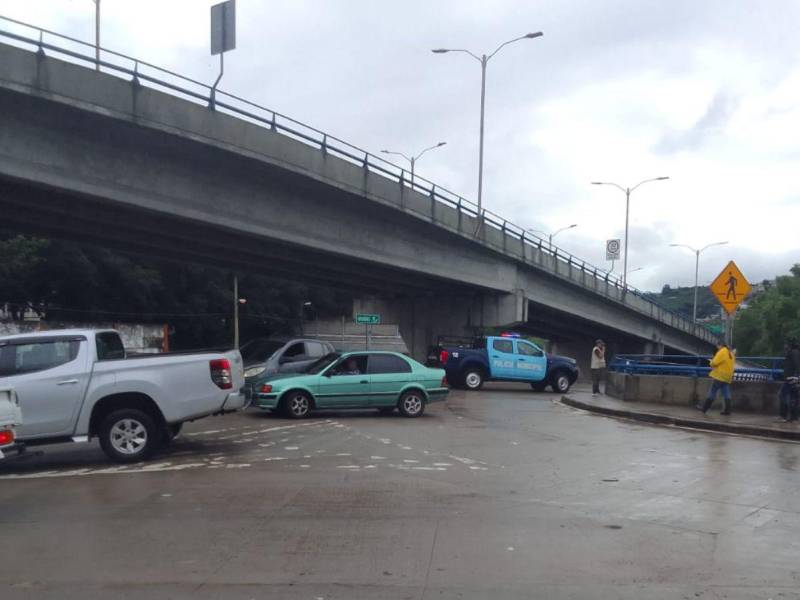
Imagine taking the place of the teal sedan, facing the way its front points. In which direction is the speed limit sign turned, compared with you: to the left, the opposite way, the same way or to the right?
to the left

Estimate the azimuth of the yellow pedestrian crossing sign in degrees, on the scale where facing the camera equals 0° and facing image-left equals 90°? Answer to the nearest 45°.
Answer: approximately 0°

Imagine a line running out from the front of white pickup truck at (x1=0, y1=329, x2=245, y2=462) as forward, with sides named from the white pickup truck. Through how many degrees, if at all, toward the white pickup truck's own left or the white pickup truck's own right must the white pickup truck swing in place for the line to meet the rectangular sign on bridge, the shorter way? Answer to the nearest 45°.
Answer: approximately 90° to the white pickup truck's own right

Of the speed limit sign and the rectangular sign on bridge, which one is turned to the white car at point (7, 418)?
the speed limit sign

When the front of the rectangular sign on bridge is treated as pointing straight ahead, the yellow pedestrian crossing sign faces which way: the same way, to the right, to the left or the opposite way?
the opposite way

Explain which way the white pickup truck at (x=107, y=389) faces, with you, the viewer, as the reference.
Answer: facing to the left of the viewer

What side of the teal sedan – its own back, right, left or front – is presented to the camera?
left

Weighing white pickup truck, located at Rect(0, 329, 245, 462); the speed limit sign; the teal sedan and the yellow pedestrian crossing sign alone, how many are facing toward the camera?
2

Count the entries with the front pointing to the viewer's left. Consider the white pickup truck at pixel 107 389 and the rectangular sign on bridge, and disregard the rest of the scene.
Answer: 1

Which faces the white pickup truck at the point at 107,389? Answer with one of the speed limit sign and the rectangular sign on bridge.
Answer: the speed limit sign

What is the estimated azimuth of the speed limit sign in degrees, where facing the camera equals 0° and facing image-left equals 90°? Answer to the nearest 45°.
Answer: approximately 0°
